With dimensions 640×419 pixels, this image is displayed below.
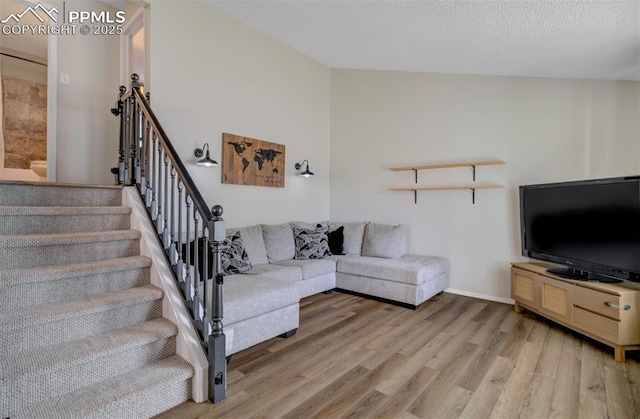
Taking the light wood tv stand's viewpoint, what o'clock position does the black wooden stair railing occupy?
The black wooden stair railing is roughly at 12 o'clock from the light wood tv stand.

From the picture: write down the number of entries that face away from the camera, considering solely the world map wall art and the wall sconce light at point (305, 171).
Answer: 0

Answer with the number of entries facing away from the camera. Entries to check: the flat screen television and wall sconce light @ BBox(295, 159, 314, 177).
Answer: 0

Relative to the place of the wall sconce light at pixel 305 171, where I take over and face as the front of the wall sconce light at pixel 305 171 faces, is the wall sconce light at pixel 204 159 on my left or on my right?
on my right

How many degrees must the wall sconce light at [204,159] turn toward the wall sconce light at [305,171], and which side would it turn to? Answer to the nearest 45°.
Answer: approximately 90° to its left

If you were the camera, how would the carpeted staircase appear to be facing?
facing the viewer and to the right of the viewer

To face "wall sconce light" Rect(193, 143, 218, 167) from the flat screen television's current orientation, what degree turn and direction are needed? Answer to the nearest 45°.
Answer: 0° — it already faces it

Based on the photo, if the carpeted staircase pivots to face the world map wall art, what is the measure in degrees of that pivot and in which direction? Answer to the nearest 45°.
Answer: approximately 90° to its left

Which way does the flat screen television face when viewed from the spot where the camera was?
facing the viewer and to the left of the viewer

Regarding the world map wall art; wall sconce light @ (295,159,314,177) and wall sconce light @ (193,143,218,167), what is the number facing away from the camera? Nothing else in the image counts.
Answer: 0

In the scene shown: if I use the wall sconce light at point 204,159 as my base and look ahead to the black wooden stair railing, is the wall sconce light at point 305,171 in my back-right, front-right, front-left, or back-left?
back-left

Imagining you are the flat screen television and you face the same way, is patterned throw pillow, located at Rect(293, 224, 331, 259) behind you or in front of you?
in front
